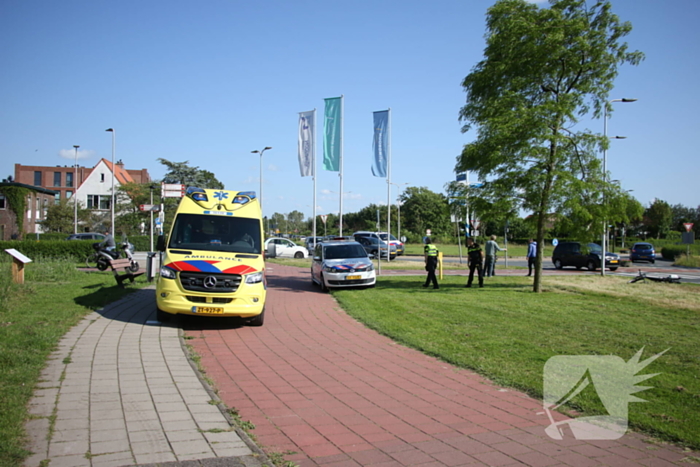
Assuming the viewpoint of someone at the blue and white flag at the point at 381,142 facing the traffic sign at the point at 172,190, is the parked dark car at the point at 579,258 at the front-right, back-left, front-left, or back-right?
back-left

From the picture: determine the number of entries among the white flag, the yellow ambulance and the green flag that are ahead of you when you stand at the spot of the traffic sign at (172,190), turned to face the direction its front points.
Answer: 1

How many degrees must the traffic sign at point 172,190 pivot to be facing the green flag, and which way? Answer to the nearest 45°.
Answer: approximately 135° to its left

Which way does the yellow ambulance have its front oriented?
toward the camera

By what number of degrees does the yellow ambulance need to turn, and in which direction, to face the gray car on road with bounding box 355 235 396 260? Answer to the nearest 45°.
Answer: approximately 135° to its left

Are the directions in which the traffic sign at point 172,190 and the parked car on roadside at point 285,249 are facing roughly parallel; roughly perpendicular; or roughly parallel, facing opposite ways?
roughly perpendicular

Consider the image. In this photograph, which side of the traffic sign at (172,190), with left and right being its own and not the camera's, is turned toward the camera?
front

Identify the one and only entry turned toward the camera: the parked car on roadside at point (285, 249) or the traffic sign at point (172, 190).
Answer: the traffic sign

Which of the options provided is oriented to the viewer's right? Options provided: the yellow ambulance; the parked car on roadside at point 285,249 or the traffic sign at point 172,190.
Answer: the parked car on roadside

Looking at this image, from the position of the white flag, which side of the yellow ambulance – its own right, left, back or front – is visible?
back

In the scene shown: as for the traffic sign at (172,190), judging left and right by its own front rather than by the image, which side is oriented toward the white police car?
left

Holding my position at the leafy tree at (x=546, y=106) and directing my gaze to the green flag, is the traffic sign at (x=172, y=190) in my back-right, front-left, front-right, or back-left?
front-left

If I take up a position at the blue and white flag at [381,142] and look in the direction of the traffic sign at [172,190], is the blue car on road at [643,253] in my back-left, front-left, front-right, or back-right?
back-left
